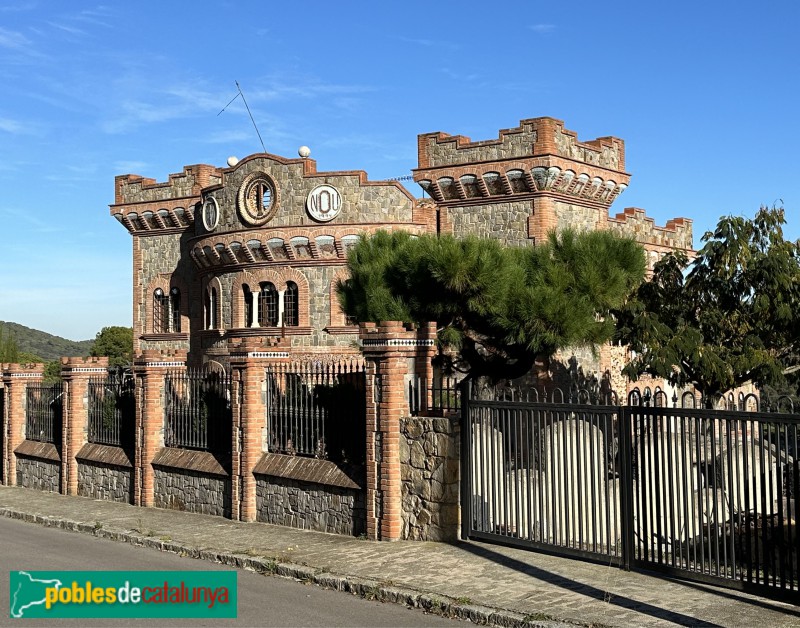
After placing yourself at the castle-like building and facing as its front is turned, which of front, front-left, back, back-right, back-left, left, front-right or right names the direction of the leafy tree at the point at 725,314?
left

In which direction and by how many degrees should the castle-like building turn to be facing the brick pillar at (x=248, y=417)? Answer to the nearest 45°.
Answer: approximately 45° to its left

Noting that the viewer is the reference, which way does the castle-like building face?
facing the viewer and to the left of the viewer

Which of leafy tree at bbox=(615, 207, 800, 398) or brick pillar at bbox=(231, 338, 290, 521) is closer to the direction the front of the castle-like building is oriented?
the brick pillar

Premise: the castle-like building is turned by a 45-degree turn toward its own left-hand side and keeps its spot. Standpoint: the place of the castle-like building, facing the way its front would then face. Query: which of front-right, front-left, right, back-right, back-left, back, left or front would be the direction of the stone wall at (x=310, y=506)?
front

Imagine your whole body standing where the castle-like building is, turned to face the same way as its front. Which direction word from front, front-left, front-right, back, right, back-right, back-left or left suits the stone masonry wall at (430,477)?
front-left

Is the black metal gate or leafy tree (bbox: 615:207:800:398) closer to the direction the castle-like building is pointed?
the black metal gate

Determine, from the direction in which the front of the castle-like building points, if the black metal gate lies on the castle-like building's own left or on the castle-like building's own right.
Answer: on the castle-like building's own left
